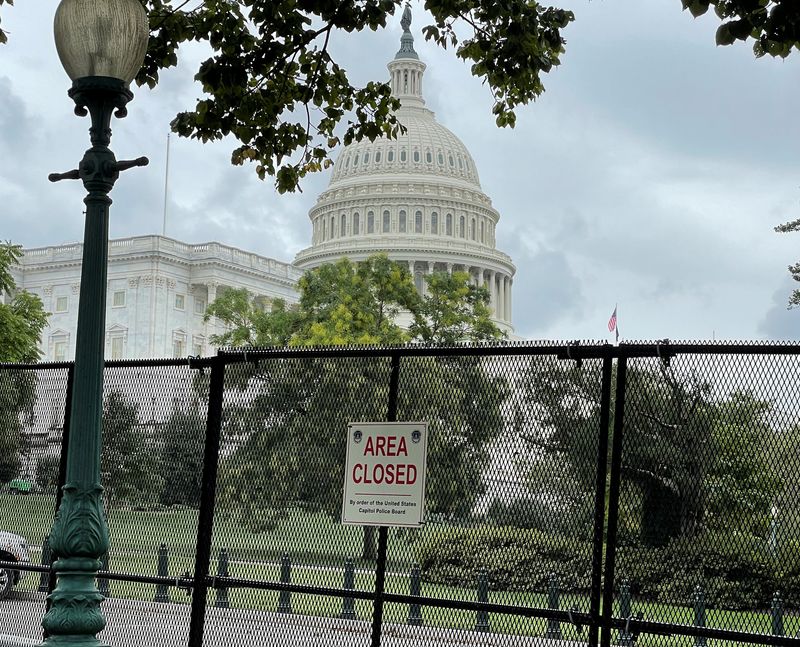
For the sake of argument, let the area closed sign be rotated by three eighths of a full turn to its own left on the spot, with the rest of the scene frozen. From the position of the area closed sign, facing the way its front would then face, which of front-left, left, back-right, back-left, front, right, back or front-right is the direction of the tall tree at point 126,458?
left

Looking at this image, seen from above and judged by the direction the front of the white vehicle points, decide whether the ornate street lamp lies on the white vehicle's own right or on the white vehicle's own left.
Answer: on the white vehicle's own right

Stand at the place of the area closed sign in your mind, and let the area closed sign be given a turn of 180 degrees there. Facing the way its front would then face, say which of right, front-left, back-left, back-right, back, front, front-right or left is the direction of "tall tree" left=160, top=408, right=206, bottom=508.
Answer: front-left

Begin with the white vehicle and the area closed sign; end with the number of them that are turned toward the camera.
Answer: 1

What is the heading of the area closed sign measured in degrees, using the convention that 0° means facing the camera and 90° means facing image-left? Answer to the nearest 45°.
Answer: approximately 0°

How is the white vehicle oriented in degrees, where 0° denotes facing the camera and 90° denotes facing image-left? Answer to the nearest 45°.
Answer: approximately 270°

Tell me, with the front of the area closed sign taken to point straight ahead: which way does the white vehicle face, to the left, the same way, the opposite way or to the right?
to the left
